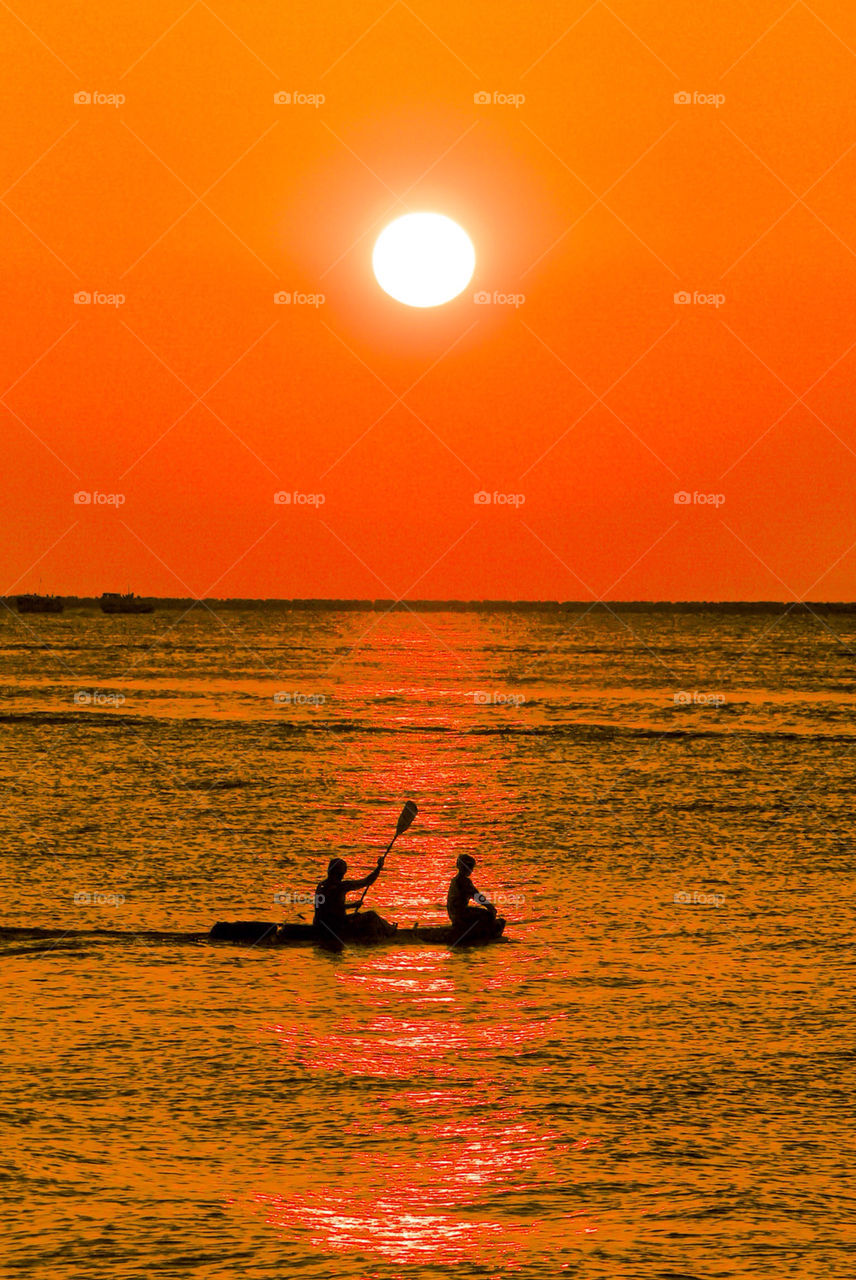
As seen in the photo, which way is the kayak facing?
to the viewer's right
